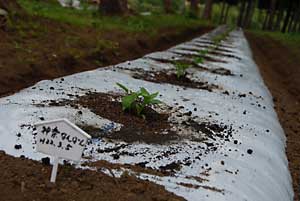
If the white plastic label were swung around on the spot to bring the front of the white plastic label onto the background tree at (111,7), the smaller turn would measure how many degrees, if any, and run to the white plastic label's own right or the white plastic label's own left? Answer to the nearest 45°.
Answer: approximately 180°

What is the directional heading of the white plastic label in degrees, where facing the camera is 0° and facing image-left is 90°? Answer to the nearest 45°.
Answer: approximately 0°

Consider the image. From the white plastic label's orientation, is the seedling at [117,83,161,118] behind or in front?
behind
